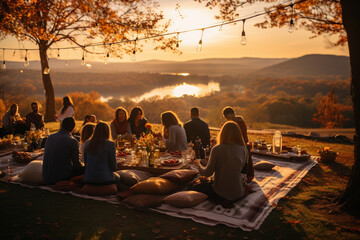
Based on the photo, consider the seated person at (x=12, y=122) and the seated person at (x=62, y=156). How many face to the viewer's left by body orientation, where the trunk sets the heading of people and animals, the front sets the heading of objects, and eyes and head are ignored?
0

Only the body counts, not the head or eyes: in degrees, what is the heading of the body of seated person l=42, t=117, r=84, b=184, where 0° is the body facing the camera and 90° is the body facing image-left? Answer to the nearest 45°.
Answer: approximately 225°

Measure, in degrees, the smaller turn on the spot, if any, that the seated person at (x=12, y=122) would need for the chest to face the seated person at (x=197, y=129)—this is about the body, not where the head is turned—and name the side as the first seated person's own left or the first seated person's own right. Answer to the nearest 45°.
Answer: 0° — they already face them

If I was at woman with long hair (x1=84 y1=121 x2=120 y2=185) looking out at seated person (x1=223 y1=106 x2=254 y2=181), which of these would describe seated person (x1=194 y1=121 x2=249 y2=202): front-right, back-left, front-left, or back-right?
front-right

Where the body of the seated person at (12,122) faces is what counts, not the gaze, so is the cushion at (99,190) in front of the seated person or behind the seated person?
in front

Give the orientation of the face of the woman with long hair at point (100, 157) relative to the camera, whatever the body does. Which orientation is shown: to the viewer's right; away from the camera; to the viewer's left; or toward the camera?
away from the camera

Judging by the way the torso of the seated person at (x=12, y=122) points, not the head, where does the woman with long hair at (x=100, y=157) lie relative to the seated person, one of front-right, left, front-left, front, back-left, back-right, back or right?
front-right

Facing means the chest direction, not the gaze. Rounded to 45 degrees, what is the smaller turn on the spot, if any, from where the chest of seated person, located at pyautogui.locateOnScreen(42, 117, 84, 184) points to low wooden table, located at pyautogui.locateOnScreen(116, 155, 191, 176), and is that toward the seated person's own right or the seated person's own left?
approximately 45° to the seated person's own right

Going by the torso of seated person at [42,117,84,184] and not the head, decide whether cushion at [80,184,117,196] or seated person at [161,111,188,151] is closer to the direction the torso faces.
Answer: the seated person

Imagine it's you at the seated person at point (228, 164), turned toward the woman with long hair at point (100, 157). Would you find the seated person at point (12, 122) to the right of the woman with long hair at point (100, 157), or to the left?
right

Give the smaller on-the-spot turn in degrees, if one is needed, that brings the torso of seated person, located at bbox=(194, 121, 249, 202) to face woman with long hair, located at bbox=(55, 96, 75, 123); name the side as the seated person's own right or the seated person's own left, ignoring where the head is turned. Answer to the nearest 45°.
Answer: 0° — they already face them

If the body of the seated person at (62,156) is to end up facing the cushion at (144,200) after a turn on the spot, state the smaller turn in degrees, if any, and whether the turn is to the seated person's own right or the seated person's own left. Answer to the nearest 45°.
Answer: approximately 90° to the seated person's own right

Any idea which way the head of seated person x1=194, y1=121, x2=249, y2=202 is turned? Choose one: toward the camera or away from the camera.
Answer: away from the camera

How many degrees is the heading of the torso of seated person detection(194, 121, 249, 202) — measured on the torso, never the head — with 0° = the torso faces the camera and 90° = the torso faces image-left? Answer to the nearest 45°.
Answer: approximately 135°

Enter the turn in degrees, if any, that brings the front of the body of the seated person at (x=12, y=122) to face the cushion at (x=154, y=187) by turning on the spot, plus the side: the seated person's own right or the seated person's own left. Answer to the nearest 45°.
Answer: approximately 45° to the seated person's own right

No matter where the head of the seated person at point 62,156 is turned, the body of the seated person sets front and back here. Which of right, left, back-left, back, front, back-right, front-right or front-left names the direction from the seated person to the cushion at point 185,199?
right

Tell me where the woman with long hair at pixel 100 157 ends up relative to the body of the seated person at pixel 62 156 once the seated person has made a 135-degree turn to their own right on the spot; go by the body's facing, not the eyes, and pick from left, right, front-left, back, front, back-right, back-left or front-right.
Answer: front-left

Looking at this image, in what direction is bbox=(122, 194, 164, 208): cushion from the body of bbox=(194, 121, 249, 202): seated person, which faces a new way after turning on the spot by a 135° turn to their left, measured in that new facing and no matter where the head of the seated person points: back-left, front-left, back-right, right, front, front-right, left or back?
right

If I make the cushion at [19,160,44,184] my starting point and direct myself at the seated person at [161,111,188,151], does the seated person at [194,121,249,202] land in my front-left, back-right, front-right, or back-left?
front-right
